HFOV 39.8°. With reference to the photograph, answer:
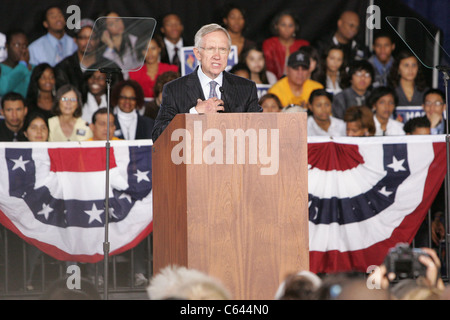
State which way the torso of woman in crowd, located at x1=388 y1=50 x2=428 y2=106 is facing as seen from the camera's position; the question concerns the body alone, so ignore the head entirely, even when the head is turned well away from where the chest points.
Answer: toward the camera

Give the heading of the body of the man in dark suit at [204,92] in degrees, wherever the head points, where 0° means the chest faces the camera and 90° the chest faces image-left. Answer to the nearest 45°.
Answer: approximately 0°

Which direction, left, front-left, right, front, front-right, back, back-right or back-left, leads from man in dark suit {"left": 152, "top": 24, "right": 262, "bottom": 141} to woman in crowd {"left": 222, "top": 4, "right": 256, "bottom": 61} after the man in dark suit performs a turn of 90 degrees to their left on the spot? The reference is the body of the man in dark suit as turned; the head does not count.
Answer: left

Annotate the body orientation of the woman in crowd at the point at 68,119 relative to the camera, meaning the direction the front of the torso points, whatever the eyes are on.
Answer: toward the camera

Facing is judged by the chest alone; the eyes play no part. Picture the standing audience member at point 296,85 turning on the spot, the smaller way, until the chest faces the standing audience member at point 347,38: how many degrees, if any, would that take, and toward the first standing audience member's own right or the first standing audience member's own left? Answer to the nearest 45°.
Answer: approximately 135° to the first standing audience member's own left

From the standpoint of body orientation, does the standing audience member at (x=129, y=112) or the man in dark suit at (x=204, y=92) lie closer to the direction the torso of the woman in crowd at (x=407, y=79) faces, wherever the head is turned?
the man in dark suit

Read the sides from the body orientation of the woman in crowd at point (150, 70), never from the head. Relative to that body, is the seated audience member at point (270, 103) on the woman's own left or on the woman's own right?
on the woman's own left

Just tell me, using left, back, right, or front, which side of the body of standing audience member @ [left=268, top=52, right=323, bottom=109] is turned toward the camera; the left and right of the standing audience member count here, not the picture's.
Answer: front

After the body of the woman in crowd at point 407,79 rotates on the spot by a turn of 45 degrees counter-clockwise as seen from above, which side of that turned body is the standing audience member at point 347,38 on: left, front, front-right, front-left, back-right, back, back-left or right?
back-right

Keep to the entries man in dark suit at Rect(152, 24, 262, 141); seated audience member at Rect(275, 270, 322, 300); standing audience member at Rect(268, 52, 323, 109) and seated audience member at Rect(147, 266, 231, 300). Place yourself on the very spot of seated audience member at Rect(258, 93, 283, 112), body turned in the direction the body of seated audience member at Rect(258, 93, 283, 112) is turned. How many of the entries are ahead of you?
3

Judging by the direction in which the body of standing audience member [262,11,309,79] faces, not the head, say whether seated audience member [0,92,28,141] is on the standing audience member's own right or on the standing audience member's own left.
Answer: on the standing audience member's own right

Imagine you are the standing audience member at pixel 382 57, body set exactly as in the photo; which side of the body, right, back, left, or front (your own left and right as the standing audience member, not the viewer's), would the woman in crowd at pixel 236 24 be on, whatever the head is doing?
right

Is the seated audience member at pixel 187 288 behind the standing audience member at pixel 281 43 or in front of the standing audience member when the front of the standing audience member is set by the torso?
in front

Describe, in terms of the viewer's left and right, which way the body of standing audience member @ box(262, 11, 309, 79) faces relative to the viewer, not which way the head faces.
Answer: facing the viewer

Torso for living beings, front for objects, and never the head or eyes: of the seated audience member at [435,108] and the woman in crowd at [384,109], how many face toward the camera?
2

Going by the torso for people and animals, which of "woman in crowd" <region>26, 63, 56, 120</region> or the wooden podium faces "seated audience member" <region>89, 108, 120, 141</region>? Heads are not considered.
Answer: the woman in crowd
